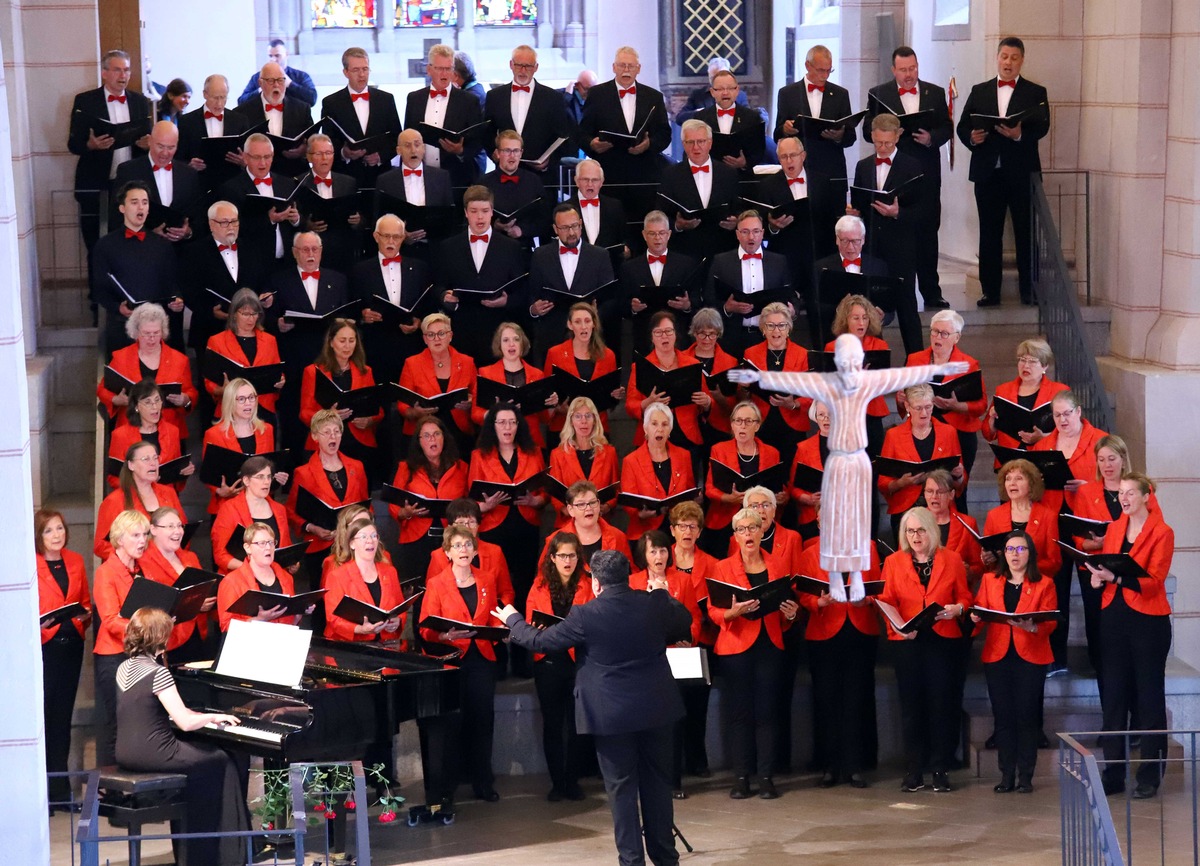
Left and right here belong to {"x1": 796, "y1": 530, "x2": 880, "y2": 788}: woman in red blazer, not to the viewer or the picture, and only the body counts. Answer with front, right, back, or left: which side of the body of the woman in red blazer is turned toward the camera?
front

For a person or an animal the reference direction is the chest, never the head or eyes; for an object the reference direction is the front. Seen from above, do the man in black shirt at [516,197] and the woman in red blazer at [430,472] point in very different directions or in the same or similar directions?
same or similar directions

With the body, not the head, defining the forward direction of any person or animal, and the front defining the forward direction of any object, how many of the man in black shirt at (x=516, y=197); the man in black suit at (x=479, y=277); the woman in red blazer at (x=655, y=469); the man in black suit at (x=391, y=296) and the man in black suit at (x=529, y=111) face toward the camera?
5

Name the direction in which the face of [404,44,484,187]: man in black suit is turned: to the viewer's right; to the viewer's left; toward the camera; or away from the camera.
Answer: toward the camera

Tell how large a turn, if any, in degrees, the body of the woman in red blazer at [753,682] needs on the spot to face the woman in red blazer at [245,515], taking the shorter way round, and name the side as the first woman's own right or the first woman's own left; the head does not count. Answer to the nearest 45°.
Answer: approximately 90° to the first woman's own right

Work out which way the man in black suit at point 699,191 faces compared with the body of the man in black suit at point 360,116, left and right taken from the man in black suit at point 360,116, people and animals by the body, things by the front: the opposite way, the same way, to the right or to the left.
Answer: the same way

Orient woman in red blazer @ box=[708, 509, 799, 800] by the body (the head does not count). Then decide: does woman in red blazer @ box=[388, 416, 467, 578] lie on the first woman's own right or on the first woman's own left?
on the first woman's own right

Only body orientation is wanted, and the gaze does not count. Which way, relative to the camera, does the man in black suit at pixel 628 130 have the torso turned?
toward the camera

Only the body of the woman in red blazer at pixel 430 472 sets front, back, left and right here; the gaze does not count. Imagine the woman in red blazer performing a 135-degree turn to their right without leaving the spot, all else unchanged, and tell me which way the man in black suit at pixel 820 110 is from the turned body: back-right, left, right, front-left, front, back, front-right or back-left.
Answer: right

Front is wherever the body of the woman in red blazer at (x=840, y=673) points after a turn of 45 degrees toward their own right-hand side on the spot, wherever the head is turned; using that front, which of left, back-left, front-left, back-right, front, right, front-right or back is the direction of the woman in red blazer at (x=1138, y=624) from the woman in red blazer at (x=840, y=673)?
back-left

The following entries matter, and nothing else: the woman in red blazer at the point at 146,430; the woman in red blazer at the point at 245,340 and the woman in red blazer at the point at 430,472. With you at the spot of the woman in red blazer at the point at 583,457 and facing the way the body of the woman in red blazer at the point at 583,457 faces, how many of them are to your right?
3

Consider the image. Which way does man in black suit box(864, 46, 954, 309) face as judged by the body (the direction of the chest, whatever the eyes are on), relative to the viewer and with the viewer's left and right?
facing the viewer

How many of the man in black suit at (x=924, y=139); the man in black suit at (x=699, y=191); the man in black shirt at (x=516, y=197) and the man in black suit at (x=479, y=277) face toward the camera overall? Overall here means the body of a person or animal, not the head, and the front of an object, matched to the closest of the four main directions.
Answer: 4

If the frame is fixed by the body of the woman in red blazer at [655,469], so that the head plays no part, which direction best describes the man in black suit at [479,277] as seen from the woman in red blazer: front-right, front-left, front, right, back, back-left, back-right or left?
back-right

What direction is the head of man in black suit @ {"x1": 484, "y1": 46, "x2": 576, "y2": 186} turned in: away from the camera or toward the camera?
toward the camera

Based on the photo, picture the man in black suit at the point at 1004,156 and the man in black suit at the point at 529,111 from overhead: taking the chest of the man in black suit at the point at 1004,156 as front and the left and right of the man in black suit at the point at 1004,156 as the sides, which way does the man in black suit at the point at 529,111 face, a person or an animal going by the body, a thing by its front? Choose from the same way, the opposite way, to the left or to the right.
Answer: the same way

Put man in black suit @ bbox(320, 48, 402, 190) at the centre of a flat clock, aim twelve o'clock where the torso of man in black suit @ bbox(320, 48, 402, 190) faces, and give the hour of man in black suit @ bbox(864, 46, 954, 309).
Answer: man in black suit @ bbox(864, 46, 954, 309) is roughly at 9 o'clock from man in black suit @ bbox(320, 48, 402, 190).

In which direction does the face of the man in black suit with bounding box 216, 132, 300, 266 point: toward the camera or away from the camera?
toward the camera

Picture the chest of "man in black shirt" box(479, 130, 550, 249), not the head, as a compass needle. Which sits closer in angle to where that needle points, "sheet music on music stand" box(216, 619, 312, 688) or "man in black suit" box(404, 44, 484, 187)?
the sheet music on music stand

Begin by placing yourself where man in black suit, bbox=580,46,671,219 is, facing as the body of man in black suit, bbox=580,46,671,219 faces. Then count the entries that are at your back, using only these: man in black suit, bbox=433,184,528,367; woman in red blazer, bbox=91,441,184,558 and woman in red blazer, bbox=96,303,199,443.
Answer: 0

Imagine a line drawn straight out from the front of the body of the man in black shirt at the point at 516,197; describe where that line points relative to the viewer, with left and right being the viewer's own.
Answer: facing the viewer
